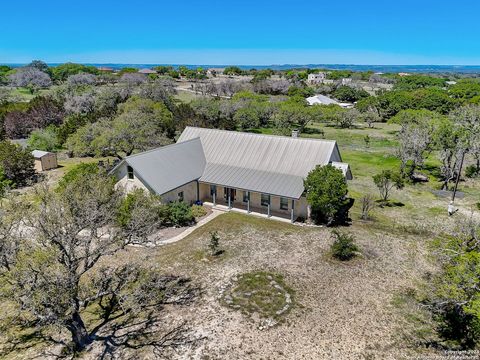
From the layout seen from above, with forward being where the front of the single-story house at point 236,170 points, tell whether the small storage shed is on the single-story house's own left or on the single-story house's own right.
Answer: on the single-story house's own right

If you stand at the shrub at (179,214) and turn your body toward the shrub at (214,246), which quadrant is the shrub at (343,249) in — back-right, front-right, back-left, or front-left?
front-left

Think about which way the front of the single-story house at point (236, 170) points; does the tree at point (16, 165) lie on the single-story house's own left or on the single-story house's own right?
on the single-story house's own right

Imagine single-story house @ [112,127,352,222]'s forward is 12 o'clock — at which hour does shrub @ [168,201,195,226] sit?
The shrub is roughly at 12 o'clock from the single-story house.

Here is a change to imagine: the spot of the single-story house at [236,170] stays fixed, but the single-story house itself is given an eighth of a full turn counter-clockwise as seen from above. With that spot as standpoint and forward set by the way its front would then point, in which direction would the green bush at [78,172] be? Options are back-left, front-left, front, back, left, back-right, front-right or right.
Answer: right

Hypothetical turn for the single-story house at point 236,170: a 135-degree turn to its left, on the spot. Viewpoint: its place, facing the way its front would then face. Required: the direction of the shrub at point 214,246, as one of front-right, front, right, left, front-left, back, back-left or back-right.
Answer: right

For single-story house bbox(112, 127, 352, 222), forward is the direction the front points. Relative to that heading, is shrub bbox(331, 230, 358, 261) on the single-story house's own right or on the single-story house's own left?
on the single-story house's own left

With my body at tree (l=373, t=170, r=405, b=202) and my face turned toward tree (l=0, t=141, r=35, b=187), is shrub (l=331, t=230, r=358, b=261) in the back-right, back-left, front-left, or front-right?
front-left

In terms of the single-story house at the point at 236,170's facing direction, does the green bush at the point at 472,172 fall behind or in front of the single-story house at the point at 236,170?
behind

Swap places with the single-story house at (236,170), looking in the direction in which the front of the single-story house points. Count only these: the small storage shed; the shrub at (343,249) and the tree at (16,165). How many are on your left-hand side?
1

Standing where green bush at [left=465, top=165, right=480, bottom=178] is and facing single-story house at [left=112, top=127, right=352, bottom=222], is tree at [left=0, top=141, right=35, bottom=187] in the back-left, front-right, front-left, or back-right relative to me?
front-right

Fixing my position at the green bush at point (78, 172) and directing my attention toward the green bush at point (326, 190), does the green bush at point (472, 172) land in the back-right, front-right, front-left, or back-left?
front-left

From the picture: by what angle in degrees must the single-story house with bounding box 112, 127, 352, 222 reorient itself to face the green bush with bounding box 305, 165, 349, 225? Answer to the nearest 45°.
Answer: approximately 90° to its left

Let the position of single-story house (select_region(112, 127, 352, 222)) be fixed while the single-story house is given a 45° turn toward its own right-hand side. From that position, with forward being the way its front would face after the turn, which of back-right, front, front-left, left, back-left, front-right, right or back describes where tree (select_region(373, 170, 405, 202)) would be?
back
